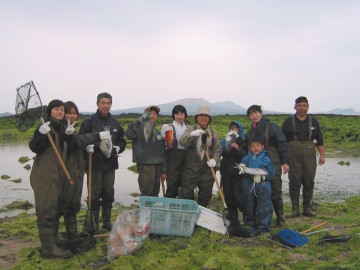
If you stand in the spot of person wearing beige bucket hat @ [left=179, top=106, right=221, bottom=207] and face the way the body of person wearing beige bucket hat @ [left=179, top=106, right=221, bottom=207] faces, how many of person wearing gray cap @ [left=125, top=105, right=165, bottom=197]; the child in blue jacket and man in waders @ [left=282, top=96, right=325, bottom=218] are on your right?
1

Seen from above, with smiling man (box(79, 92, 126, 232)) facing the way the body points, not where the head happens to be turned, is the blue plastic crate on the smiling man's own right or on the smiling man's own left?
on the smiling man's own left

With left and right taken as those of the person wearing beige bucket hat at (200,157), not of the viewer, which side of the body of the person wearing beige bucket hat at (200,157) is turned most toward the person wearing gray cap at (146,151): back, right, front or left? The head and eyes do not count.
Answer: right

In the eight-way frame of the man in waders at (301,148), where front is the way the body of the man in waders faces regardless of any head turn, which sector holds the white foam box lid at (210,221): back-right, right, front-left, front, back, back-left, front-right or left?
front-right

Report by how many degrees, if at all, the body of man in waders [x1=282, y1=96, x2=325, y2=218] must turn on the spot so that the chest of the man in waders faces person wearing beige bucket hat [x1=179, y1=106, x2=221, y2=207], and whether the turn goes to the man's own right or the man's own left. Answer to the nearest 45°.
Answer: approximately 45° to the man's own right

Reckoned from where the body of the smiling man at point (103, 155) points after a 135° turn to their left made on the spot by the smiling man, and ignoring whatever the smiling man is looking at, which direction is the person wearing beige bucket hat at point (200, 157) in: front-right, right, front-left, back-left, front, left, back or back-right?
front-right

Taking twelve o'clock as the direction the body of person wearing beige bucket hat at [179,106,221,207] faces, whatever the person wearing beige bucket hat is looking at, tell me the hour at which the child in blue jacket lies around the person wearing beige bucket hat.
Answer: The child in blue jacket is roughly at 10 o'clock from the person wearing beige bucket hat.

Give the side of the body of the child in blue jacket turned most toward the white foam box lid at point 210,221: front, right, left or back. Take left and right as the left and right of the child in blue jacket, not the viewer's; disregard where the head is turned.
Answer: right

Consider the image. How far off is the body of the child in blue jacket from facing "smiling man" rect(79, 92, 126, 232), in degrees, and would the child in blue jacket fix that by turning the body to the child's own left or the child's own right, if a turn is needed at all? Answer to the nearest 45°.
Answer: approximately 90° to the child's own right

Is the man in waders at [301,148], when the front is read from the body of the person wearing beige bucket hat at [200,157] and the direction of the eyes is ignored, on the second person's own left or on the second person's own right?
on the second person's own left

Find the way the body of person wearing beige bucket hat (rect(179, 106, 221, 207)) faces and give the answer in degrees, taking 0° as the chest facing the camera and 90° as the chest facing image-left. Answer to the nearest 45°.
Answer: approximately 0°
